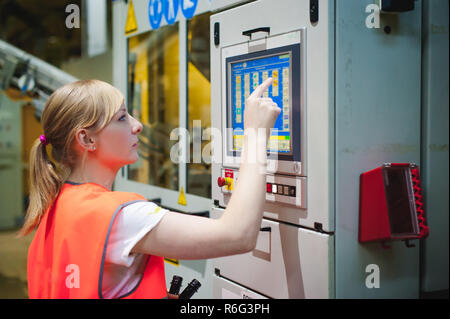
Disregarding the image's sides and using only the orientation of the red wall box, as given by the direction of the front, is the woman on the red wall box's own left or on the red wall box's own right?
on the red wall box's own right

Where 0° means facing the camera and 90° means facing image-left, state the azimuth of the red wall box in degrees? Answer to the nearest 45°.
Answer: approximately 315°

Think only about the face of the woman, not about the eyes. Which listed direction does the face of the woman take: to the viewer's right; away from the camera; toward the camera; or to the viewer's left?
to the viewer's right

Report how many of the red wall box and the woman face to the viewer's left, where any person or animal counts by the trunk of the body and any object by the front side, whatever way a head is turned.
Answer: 0

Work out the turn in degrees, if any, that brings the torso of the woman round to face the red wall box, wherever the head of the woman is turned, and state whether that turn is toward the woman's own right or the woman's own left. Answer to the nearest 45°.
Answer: approximately 45° to the woman's own right

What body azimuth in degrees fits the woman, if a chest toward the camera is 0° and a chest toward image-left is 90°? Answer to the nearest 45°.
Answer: approximately 225°
